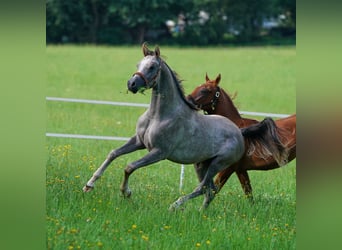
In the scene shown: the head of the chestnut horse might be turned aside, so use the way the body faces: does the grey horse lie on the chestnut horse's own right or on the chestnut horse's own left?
on the chestnut horse's own left

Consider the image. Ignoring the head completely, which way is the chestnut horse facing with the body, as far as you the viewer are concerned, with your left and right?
facing to the left of the viewer
